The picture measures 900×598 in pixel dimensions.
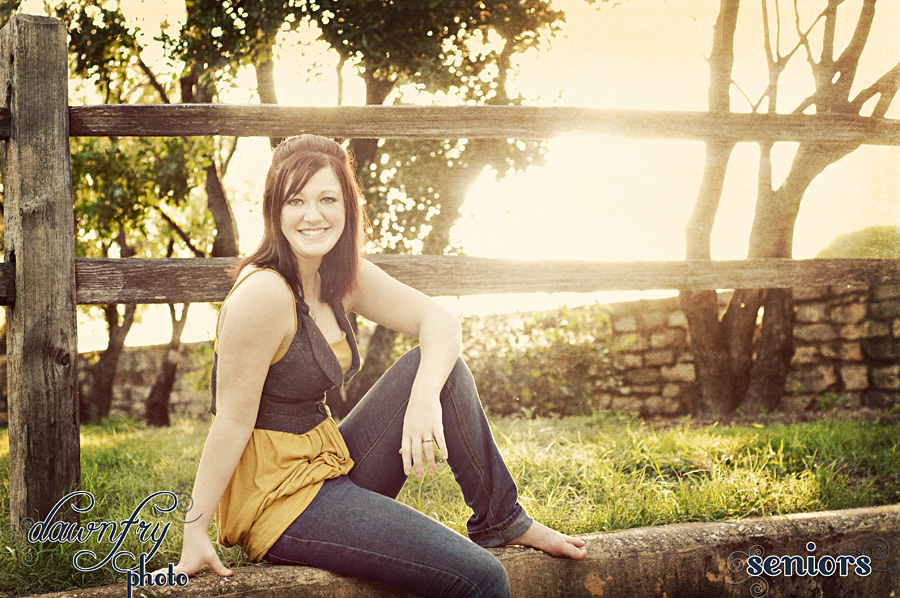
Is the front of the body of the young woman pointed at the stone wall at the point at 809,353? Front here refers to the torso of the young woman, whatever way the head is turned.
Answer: no

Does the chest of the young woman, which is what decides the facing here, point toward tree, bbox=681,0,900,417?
no

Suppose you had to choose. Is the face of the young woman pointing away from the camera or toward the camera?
toward the camera

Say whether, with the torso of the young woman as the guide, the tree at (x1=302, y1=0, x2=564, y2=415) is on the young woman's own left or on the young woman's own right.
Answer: on the young woman's own left

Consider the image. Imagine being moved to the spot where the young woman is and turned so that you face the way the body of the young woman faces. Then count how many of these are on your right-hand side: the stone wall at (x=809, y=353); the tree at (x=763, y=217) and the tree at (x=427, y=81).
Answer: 0

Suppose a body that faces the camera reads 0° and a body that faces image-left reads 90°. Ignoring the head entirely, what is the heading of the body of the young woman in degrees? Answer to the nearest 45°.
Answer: approximately 315°

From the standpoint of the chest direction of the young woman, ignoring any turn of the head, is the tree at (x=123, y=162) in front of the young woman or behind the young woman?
behind
